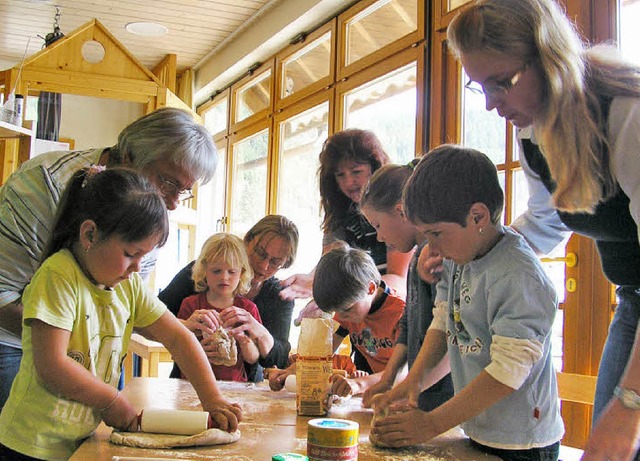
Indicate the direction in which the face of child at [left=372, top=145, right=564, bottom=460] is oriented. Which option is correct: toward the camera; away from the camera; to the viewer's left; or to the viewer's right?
to the viewer's left

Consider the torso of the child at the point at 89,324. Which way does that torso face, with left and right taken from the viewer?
facing the viewer and to the right of the viewer

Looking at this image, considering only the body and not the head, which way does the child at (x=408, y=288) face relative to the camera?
to the viewer's left

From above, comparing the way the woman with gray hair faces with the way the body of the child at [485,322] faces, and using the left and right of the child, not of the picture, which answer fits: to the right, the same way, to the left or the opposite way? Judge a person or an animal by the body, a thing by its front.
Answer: the opposite way

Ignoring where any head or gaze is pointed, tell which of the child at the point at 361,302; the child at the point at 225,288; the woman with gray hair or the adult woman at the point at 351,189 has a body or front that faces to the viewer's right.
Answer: the woman with gray hair

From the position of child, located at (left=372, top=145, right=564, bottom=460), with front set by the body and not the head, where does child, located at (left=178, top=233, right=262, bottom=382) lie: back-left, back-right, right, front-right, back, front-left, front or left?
right

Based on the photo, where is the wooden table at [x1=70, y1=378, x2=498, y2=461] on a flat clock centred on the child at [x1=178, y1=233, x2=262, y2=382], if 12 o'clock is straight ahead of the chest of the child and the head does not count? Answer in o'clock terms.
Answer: The wooden table is roughly at 12 o'clock from the child.

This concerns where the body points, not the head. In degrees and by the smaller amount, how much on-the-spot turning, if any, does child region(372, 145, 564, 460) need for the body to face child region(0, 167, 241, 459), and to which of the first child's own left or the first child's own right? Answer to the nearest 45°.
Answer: approximately 45° to the first child's own right

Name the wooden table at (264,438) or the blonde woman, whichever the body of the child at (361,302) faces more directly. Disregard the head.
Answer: the wooden table

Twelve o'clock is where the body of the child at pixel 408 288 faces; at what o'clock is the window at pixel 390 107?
The window is roughly at 3 o'clock from the child.

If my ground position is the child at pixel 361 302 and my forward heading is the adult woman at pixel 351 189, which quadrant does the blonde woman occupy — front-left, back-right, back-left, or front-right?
back-right

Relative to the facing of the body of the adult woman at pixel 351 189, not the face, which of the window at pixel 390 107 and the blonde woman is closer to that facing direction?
the blonde woman
